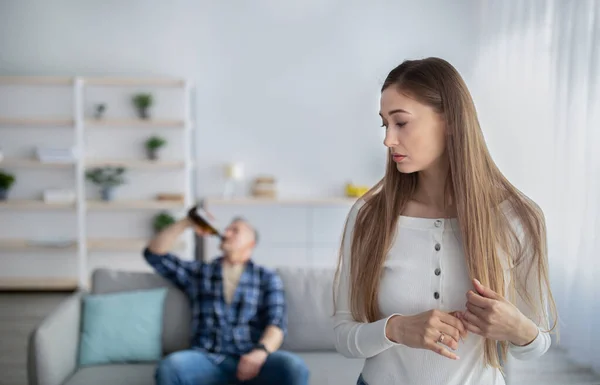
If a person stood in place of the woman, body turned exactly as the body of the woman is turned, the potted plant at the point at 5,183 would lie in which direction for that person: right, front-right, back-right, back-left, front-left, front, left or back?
back-right

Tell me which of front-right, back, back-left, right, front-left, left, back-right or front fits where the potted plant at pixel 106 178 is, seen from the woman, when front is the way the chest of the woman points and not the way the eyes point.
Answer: back-right

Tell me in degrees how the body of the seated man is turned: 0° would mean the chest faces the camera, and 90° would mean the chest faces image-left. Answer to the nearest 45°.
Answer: approximately 0°

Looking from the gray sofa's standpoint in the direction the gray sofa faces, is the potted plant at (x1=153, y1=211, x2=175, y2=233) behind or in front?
behind

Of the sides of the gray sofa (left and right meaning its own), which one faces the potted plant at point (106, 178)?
back

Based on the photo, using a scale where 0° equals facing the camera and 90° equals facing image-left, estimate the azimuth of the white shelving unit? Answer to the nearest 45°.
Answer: approximately 0°

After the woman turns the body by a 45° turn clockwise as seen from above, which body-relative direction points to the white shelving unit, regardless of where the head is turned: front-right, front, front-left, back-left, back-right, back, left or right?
right
